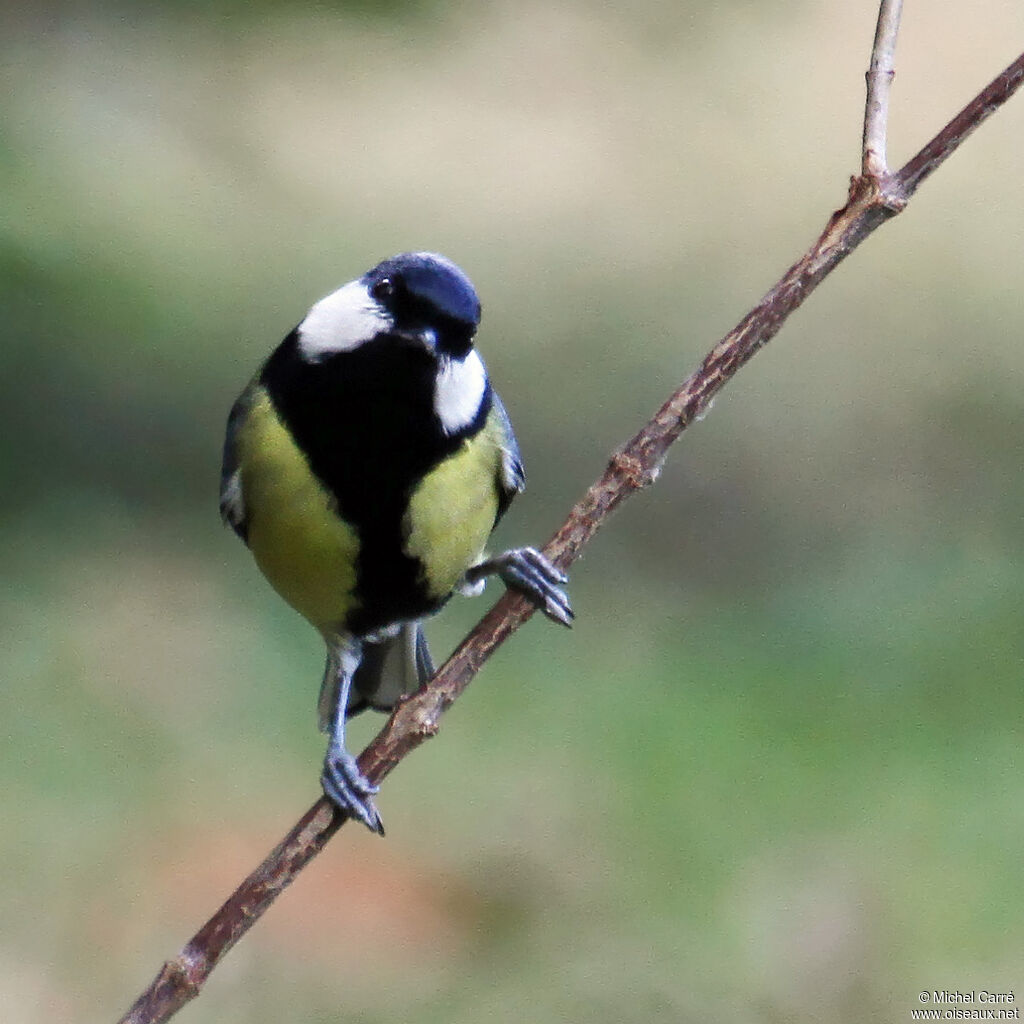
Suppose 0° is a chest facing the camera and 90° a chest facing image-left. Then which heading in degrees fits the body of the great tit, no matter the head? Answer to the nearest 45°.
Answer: approximately 0°
